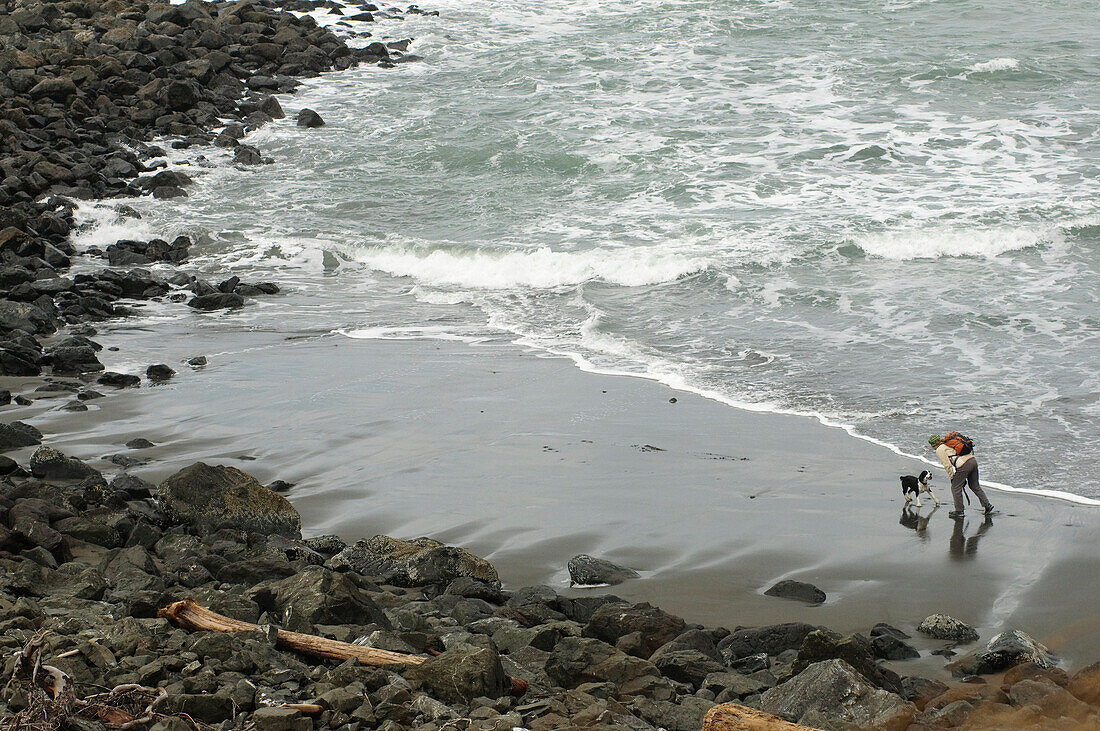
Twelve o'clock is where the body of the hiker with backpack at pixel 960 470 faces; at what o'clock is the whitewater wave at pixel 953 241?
The whitewater wave is roughly at 3 o'clock from the hiker with backpack.

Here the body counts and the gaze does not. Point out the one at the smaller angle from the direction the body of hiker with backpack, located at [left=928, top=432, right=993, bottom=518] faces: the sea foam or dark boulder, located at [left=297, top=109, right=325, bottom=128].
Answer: the dark boulder

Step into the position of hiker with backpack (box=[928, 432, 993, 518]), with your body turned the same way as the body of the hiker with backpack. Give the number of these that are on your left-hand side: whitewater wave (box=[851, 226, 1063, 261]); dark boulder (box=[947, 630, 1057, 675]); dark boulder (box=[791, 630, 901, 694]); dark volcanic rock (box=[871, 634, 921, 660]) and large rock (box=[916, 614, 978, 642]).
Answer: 4

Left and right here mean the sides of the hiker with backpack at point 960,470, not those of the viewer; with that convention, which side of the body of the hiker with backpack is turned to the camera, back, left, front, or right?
left

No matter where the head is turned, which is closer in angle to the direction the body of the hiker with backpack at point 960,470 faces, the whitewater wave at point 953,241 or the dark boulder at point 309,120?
the dark boulder

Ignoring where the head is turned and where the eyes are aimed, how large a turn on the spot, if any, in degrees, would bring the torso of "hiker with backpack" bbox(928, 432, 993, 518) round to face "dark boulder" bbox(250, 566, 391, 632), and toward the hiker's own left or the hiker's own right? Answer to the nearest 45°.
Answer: approximately 45° to the hiker's own left

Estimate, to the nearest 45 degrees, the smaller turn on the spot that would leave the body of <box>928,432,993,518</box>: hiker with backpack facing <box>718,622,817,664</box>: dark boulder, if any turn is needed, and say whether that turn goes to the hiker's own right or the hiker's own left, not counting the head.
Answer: approximately 90° to the hiker's own left

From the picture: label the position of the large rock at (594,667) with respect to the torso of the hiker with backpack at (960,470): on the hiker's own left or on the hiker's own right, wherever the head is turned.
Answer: on the hiker's own left

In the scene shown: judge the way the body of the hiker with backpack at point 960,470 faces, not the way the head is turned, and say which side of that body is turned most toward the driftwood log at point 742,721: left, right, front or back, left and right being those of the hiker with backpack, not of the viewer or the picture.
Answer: left

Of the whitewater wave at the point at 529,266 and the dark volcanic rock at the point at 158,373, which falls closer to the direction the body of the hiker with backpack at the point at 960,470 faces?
the dark volcanic rock

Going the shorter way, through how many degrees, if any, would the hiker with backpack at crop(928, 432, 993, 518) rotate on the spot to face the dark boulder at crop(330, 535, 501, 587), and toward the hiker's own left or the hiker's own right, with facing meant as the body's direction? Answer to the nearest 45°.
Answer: approximately 45° to the hiker's own left

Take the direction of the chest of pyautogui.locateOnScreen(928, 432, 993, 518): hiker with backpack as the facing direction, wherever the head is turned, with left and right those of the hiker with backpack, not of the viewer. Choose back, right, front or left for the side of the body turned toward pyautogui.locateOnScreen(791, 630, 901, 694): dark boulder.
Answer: left
